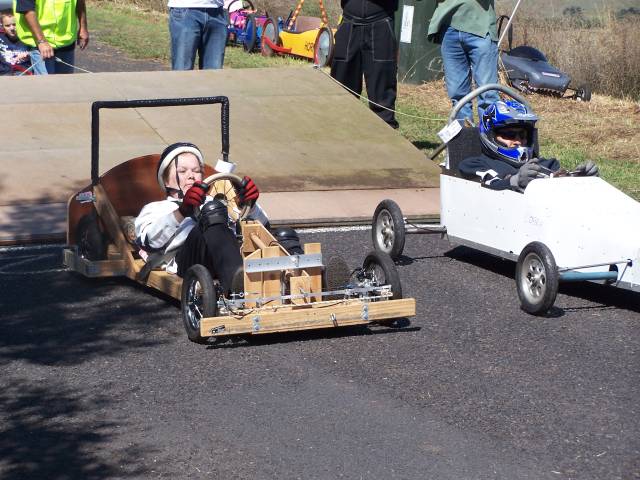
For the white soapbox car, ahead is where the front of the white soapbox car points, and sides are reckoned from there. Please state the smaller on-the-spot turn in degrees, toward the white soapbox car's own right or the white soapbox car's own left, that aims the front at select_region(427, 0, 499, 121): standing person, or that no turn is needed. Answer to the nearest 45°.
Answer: approximately 135° to the white soapbox car's own left

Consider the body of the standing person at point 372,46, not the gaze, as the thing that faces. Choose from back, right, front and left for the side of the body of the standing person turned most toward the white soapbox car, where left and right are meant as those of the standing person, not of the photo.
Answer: front

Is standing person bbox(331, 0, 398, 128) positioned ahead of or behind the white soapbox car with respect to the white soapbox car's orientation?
behind

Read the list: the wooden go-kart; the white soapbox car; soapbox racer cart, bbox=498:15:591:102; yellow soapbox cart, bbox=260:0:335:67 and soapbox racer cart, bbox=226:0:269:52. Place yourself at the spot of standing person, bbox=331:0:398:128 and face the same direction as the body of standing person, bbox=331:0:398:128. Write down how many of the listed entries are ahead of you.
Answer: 2

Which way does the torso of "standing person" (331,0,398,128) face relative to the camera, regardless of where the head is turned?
toward the camera

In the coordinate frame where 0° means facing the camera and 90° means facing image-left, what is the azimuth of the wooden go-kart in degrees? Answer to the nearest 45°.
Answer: approximately 315°

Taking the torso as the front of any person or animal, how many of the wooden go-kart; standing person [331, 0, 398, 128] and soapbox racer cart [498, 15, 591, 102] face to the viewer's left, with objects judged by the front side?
0

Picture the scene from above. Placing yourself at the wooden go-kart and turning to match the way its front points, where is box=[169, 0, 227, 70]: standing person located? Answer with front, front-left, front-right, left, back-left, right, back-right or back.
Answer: back-left

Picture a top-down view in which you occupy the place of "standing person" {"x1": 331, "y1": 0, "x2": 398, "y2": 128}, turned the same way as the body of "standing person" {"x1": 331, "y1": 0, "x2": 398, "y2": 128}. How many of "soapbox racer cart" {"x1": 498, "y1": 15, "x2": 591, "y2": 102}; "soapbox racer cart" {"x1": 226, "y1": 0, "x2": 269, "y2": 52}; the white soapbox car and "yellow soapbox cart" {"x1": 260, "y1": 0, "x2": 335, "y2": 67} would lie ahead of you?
1

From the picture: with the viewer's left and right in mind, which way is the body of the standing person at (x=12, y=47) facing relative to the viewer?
facing the viewer and to the right of the viewer

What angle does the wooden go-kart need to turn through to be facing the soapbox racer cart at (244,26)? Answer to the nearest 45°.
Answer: approximately 135° to its left

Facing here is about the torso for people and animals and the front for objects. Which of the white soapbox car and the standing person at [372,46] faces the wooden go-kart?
the standing person
